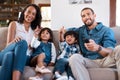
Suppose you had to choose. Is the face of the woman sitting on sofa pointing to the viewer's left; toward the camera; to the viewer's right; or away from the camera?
toward the camera

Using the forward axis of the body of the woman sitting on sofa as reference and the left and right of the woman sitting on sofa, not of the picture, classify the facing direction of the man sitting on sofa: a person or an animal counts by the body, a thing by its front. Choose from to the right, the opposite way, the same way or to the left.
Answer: the same way

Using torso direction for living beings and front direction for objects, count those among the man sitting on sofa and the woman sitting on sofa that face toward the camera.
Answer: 2

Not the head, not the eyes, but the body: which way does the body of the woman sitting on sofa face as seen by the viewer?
toward the camera

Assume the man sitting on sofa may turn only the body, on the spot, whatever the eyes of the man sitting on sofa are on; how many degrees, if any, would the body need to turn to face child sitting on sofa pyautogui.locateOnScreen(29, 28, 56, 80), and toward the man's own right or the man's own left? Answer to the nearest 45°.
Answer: approximately 90° to the man's own right

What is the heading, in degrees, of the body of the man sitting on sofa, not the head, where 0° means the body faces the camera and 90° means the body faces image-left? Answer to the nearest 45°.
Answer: approximately 0°

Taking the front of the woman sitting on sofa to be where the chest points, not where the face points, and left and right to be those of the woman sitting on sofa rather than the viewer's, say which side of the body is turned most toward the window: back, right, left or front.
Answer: back

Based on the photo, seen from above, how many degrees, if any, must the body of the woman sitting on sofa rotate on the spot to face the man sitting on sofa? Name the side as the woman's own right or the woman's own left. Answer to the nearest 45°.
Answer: approximately 90° to the woman's own left

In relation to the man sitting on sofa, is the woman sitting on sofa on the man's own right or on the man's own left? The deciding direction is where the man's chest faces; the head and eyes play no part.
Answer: on the man's own right

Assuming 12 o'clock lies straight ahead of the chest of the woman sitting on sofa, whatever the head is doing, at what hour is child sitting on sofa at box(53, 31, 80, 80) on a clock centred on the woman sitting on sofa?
The child sitting on sofa is roughly at 8 o'clock from the woman sitting on sofa.
